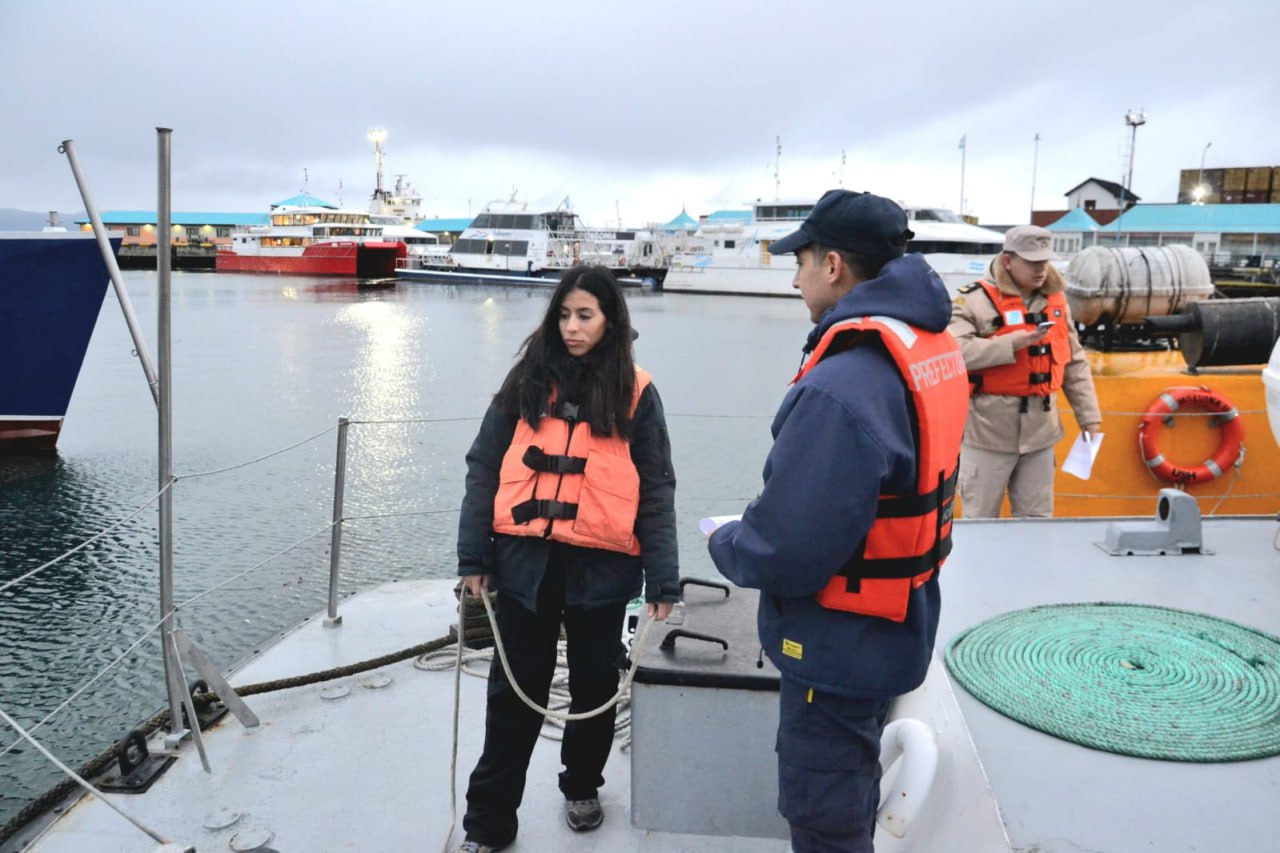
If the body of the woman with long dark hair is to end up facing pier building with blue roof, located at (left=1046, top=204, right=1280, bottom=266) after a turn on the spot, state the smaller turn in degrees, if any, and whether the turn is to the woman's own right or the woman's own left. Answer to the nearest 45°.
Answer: approximately 135° to the woman's own left

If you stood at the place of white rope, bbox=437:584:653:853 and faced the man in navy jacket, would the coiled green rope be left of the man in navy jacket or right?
left

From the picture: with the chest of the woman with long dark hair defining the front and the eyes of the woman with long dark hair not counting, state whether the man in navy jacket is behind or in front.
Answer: in front

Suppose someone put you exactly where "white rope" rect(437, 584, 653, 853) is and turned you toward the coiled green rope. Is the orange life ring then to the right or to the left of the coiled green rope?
left

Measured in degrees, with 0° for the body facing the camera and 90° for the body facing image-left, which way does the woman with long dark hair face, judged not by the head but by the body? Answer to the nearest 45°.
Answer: approximately 0°

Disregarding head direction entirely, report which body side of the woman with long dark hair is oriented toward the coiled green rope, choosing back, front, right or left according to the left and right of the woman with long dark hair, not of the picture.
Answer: left

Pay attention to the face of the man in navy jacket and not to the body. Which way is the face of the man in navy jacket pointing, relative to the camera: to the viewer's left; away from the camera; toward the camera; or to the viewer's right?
to the viewer's left

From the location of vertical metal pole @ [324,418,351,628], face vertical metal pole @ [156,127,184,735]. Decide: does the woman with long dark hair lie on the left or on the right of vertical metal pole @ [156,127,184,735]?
left

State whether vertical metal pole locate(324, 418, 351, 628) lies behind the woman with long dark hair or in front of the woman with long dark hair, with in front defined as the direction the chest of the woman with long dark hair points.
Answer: behind

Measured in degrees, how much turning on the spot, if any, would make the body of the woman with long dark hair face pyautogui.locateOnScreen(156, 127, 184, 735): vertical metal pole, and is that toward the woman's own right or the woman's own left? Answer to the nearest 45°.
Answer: approximately 90° to the woman's own right

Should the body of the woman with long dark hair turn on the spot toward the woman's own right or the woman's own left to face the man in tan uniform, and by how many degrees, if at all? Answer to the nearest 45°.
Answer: approximately 135° to the woman's own left
